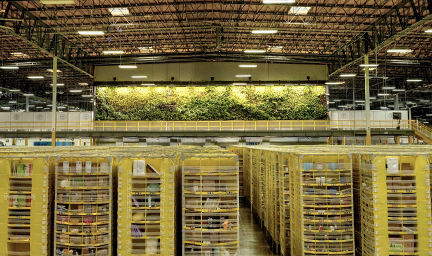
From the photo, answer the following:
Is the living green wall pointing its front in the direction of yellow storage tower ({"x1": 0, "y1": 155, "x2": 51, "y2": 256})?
yes

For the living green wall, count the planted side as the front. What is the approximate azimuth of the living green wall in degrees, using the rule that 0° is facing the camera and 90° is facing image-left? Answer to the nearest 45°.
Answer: approximately 0°

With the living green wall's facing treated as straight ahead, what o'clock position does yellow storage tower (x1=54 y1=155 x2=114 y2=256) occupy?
The yellow storage tower is roughly at 12 o'clock from the living green wall.

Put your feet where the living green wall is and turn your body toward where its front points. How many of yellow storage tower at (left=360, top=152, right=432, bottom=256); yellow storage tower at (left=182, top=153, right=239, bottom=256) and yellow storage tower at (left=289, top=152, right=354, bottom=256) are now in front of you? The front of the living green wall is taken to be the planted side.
3

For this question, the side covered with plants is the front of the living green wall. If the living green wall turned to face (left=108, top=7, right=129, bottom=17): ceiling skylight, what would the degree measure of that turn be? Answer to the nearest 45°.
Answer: approximately 45° to its right

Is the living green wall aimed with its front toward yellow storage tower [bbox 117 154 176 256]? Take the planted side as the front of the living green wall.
yes

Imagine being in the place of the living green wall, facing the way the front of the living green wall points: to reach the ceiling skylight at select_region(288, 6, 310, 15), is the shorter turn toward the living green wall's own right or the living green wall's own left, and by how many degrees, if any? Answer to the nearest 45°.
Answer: approximately 45° to the living green wall's own left

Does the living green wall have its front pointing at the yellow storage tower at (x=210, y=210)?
yes

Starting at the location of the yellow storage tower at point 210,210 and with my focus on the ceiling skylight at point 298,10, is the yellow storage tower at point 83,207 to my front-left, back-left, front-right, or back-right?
back-left

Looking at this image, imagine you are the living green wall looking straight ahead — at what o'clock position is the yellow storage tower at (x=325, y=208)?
The yellow storage tower is roughly at 12 o'clock from the living green wall.

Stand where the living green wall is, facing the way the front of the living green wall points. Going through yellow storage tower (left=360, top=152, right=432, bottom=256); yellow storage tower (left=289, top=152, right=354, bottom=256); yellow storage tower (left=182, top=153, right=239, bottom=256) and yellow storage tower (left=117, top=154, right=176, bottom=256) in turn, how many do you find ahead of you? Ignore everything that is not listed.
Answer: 4

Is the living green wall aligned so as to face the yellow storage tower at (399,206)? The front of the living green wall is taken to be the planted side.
yes
